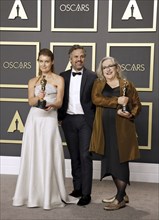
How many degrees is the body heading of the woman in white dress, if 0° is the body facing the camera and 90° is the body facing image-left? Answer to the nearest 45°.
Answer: approximately 0°

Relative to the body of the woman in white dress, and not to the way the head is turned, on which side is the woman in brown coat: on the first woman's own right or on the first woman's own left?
on the first woman's own left

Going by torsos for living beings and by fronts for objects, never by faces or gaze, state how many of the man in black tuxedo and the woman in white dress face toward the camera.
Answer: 2

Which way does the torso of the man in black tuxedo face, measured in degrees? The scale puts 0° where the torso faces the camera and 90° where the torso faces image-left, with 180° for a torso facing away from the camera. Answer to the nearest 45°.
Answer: approximately 0°
